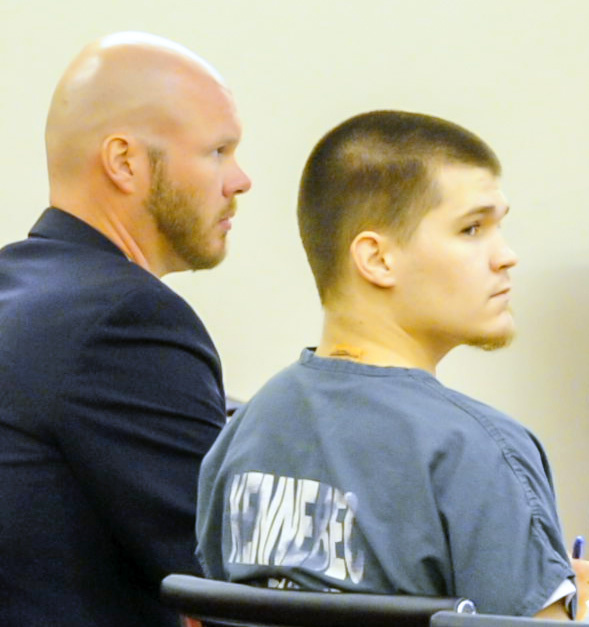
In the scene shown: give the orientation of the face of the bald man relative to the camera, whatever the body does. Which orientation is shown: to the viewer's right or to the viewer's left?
to the viewer's right

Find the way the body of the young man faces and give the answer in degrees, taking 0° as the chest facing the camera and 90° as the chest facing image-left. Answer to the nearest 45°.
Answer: approximately 225°

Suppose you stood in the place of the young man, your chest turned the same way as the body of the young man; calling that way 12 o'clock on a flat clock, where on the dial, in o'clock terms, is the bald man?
The bald man is roughly at 9 o'clock from the young man.

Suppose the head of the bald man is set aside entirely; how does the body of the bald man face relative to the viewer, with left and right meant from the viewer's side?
facing away from the viewer and to the right of the viewer

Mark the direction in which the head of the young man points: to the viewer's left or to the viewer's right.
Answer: to the viewer's right

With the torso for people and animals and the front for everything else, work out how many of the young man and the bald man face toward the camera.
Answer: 0

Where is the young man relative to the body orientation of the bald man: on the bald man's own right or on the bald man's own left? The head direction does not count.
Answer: on the bald man's own right
